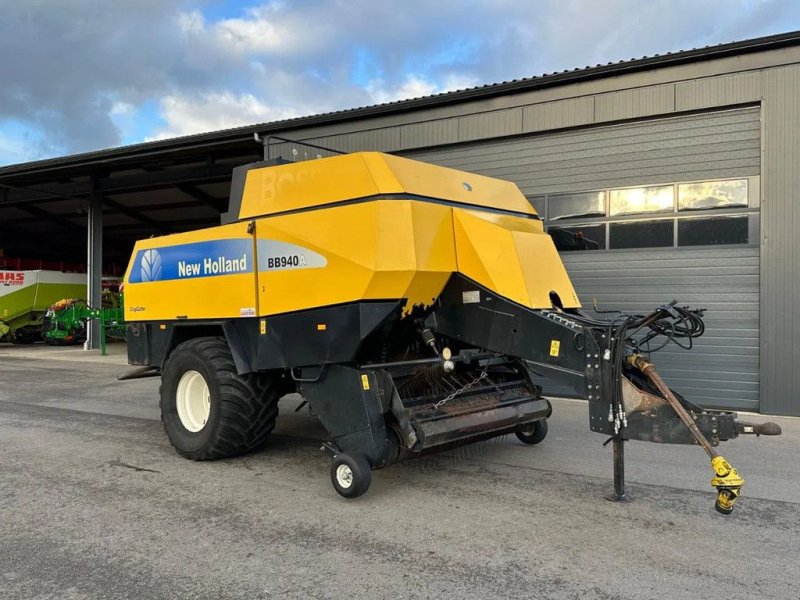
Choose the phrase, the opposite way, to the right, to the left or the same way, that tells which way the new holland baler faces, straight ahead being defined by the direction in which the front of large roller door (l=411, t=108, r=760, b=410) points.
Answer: to the left

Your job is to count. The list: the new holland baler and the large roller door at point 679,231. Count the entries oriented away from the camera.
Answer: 0

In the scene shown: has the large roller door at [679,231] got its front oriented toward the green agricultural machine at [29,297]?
no

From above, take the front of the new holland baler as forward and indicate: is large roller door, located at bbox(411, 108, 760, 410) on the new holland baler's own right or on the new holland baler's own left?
on the new holland baler's own left

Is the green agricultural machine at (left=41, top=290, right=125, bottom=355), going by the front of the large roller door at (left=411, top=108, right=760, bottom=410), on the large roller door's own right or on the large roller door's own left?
on the large roller door's own right

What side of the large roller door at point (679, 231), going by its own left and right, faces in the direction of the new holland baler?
front

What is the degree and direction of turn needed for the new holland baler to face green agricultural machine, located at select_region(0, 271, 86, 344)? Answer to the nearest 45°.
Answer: approximately 180°

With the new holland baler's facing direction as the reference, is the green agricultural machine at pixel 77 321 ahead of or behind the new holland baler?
behind

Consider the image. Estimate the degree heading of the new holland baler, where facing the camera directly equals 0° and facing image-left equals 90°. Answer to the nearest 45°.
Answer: approximately 315°
